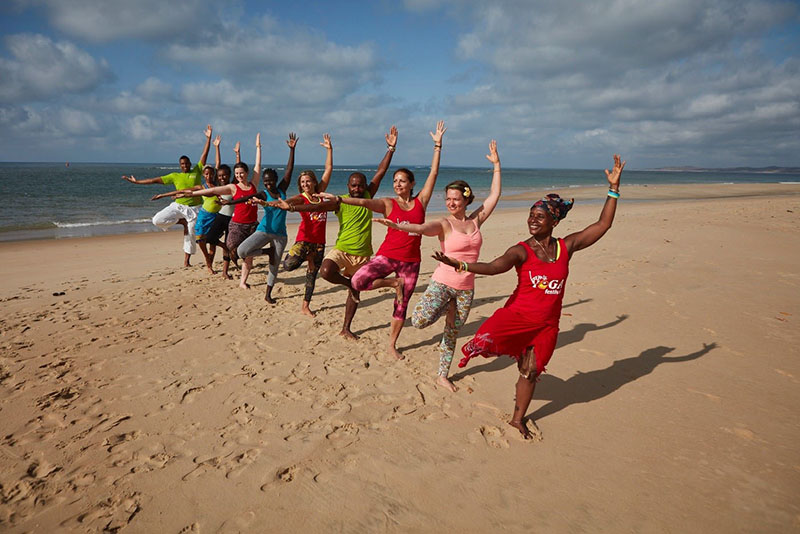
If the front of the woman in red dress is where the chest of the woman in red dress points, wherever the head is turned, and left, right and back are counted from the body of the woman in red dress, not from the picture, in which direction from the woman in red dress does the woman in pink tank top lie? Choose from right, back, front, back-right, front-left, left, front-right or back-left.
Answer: back-right

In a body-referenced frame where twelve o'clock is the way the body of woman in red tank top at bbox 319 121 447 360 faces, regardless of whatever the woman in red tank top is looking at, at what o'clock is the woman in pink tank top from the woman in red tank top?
The woman in pink tank top is roughly at 11 o'clock from the woman in red tank top.

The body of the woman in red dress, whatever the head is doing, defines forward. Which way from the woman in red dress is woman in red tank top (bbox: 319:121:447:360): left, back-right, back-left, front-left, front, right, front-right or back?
back-right

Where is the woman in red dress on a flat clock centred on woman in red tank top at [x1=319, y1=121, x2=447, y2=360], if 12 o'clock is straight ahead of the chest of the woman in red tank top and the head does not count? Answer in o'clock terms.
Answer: The woman in red dress is roughly at 11 o'clock from the woman in red tank top.

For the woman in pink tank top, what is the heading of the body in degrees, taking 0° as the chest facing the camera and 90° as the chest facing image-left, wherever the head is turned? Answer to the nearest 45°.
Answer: approximately 0°

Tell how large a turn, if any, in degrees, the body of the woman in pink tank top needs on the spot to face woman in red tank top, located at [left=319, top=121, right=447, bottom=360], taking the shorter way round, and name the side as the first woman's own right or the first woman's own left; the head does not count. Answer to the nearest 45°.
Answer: approximately 135° to the first woman's own right
